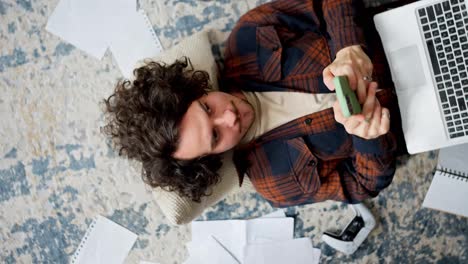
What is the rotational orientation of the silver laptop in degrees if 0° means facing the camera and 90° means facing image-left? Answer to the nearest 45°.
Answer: approximately 90°

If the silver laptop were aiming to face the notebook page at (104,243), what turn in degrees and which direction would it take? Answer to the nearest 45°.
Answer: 0° — it already faces it
